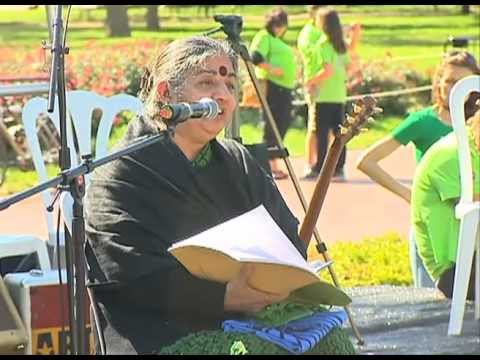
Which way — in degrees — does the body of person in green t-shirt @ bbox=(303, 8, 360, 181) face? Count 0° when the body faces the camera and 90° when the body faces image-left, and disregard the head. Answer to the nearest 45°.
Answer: approximately 90°

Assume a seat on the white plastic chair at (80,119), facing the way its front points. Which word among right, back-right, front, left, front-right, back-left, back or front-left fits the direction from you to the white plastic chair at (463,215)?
back-left

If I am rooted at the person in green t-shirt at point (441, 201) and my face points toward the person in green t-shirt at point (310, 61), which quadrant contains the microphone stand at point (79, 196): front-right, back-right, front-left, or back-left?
back-left
